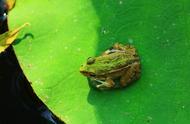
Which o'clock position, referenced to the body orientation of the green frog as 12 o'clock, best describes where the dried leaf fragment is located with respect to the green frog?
The dried leaf fragment is roughly at 1 o'clock from the green frog.

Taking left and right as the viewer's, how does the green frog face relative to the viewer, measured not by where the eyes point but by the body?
facing to the left of the viewer
